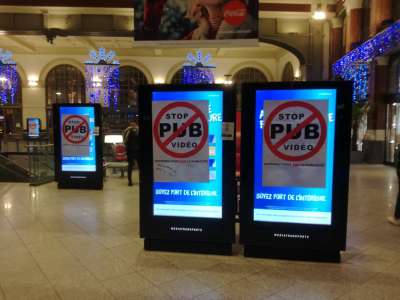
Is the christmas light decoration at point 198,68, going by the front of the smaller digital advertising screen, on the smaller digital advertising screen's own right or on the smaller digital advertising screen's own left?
on the smaller digital advertising screen's own left

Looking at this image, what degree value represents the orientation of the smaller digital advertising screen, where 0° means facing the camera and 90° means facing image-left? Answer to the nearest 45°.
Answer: approximately 0°

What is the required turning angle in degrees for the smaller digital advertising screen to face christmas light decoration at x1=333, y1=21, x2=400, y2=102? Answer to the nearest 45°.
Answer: approximately 45° to its left

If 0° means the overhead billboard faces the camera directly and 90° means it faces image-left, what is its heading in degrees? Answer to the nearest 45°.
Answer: approximately 0°

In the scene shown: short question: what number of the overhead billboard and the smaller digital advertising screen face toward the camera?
2

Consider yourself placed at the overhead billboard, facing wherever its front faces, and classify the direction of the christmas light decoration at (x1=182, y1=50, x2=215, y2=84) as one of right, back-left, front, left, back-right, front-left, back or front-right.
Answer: back

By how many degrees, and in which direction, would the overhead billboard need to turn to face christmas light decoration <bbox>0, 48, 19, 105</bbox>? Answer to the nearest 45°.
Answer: approximately 135° to its right
